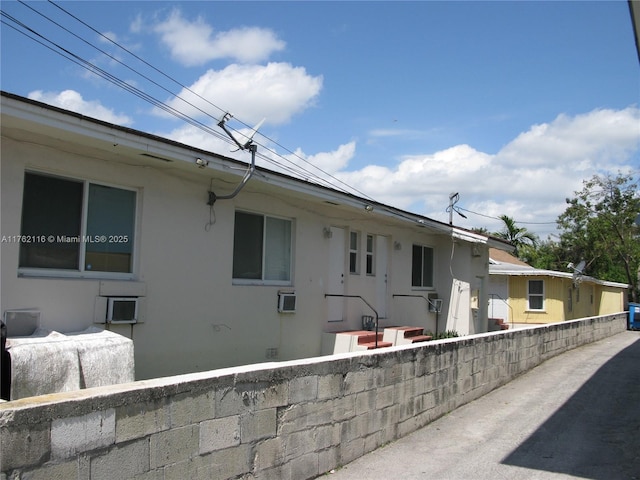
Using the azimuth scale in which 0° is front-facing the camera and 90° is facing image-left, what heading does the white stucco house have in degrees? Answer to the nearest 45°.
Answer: approximately 315°

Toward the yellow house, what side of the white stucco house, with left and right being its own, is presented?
left

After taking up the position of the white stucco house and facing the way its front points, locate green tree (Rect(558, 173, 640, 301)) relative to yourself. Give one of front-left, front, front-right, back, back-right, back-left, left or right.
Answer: left

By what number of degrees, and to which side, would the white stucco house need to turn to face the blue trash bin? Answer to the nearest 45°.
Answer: approximately 90° to its left

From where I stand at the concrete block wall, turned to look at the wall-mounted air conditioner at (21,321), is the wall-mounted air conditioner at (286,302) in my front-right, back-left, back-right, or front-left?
front-right
